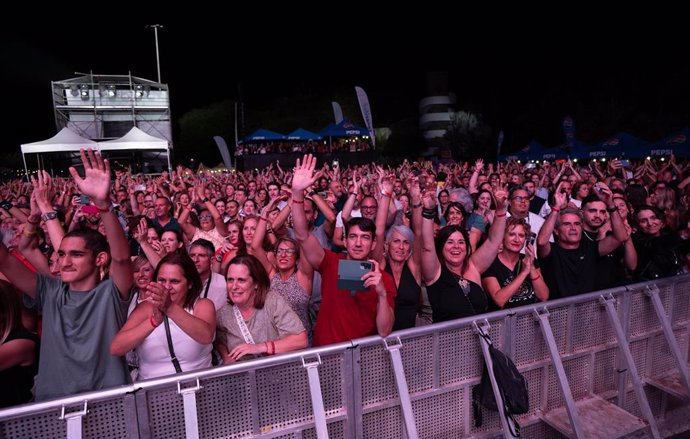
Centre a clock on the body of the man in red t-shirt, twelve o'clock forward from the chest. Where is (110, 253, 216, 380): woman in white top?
The woman in white top is roughly at 2 o'clock from the man in red t-shirt.

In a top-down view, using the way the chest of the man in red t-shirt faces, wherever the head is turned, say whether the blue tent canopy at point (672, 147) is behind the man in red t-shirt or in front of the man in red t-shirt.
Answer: behind

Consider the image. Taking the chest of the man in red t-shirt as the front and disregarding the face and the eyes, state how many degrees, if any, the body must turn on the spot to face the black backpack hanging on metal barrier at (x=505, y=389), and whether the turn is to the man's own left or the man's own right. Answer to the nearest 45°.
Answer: approximately 90° to the man's own left

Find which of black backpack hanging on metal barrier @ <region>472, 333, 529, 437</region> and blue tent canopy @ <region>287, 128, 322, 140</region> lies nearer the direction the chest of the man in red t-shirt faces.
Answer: the black backpack hanging on metal barrier

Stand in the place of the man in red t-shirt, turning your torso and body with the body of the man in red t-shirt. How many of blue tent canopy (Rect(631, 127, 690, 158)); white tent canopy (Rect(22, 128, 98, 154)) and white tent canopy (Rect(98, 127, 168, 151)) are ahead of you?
0

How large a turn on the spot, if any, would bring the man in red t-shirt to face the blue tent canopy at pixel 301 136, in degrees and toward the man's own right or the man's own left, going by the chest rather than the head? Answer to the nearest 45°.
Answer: approximately 180°

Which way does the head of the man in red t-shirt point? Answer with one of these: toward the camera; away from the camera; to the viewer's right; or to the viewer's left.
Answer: toward the camera

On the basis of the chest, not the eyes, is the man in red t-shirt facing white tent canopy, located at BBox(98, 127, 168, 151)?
no

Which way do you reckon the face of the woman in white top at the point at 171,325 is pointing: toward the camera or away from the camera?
toward the camera

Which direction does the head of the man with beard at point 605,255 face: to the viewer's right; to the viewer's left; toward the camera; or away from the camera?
toward the camera

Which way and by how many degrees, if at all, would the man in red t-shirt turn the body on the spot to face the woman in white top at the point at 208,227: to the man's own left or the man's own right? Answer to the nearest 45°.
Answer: approximately 135° to the man's own right

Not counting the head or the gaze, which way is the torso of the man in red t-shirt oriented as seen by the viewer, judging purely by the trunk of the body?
toward the camera
